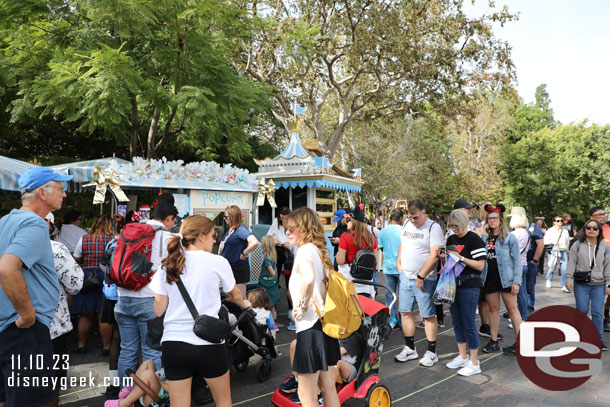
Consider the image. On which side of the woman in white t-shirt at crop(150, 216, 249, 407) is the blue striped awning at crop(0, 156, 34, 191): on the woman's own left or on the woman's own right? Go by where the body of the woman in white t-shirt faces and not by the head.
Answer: on the woman's own left

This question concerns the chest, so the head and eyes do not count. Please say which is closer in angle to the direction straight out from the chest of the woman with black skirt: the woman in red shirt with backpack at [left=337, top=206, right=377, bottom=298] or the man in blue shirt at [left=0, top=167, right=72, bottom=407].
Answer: the man in blue shirt

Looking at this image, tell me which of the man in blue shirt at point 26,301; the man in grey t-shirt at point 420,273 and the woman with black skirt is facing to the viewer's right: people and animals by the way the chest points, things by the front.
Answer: the man in blue shirt

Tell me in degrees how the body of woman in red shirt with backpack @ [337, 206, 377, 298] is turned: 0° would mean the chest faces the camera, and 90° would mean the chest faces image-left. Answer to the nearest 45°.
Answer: approximately 135°

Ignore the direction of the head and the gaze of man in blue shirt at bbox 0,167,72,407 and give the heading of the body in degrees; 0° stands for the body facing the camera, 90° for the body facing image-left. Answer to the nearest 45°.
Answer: approximately 270°

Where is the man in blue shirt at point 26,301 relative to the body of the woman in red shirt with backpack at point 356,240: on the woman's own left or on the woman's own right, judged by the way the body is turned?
on the woman's own left

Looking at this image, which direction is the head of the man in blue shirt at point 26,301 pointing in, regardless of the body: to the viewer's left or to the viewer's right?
to the viewer's right
